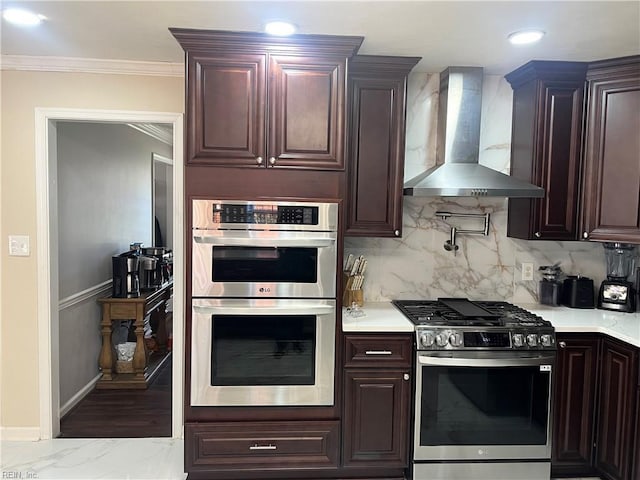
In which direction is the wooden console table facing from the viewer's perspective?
to the viewer's right

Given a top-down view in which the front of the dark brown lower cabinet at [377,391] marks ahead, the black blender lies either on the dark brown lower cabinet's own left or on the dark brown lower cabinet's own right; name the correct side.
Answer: on the dark brown lower cabinet's own left

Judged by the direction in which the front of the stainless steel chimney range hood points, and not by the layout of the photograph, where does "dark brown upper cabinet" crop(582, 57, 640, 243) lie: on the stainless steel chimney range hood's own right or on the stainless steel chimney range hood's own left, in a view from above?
on the stainless steel chimney range hood's own left

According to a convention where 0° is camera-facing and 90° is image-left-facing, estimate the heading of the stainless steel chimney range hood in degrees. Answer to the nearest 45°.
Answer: approximately 0°

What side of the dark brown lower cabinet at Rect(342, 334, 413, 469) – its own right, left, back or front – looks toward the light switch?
right

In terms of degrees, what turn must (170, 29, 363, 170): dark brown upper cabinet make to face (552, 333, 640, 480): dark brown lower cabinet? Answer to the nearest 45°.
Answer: approximately 90° to its left
